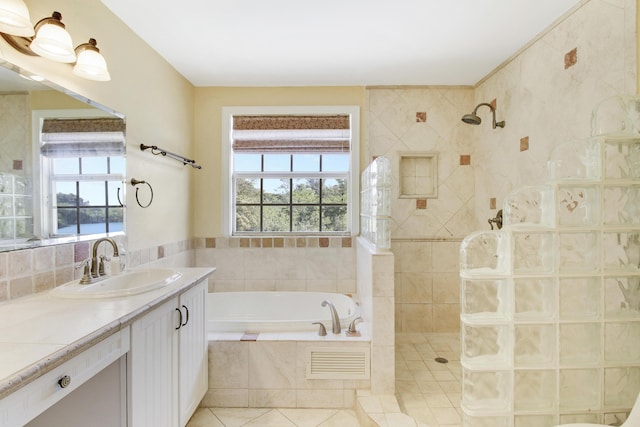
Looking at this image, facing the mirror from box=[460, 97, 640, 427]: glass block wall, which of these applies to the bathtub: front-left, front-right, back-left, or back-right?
front-right

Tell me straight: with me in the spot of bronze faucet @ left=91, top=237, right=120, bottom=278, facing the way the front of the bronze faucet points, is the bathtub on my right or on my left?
on my left

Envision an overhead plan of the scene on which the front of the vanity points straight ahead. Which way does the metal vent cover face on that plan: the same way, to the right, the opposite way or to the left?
to the right

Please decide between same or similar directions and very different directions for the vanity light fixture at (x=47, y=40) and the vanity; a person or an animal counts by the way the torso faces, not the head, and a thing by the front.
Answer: same or similar directions

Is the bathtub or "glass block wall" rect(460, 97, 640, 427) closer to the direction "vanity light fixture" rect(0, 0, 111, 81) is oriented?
the glass block wall

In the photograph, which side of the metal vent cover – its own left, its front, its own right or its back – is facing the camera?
front

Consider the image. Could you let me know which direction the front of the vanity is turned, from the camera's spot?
facing the viewer and to the right of the viewer

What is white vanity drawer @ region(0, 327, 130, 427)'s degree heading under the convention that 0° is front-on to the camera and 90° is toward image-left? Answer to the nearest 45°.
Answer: approximately 315°

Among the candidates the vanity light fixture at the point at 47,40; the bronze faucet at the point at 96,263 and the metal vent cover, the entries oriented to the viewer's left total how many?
0

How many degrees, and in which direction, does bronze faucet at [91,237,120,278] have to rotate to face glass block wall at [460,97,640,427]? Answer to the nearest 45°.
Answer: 0° — it already faces it

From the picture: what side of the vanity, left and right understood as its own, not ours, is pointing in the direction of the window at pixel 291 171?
left

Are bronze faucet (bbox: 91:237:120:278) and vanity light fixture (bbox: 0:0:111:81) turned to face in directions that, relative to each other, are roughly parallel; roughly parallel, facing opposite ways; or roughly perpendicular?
roughly parallel
